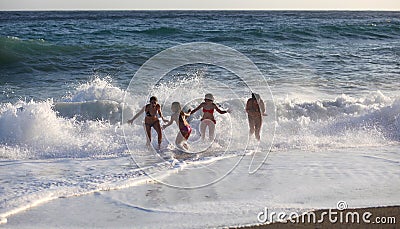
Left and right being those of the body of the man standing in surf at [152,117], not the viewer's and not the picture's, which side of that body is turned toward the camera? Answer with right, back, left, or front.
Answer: front

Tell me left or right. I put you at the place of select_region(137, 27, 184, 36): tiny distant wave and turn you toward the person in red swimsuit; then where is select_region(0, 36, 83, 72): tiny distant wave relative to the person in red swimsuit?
right

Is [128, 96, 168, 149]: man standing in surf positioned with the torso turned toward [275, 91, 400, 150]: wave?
no

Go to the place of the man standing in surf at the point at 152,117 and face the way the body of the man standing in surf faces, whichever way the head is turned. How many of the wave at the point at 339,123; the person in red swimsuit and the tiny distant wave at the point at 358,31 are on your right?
0

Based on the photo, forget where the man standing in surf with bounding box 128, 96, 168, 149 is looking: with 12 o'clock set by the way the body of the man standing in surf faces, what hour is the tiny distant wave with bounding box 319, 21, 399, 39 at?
The tiny distant wave is roughly at 7 o'clock from the man standing in surf.

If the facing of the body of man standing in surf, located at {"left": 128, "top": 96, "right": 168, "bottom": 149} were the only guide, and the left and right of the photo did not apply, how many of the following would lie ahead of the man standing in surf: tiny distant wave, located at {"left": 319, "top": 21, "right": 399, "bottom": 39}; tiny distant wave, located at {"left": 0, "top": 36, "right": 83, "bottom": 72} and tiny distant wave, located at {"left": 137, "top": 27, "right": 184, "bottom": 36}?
0

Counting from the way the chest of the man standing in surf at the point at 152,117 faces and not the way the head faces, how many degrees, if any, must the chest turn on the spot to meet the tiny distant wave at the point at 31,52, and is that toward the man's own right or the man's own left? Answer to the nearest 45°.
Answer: approximately 135° to the man's own right

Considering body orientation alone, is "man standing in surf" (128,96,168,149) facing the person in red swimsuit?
no

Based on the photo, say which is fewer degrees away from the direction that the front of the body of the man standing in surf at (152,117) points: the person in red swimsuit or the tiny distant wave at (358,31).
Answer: the person in red swimsuit
